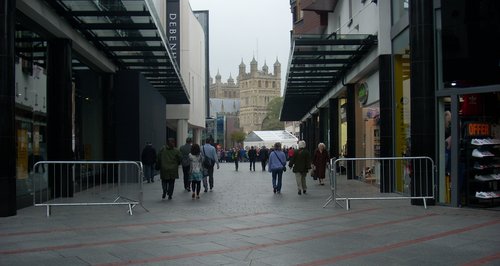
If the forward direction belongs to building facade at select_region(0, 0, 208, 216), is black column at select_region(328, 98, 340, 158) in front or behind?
in front

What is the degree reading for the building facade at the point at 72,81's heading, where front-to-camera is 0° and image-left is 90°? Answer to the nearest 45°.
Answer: approximately 270°

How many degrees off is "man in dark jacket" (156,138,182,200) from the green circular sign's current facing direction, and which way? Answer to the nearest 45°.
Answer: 0° — it already faces them

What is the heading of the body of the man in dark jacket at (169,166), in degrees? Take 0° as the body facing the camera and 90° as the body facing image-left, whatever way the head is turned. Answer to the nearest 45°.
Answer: approximately 180°

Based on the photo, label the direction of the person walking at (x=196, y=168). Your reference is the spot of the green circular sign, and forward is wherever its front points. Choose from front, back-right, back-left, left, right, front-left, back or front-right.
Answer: front

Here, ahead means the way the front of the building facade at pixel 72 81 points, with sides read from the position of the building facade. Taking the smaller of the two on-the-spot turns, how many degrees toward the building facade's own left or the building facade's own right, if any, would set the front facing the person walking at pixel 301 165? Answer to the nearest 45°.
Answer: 0° — it already faces them

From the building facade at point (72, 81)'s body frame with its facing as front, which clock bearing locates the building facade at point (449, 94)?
the building facade at point (449, 94) is roughly at 1 o'clock from the building facade at point (72, 81).

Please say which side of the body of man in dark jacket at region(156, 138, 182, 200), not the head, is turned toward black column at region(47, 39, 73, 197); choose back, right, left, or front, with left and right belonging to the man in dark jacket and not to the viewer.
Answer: left

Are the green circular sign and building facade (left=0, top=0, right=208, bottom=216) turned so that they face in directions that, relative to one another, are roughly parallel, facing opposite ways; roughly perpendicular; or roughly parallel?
roughly parallel, facing opposite ways
